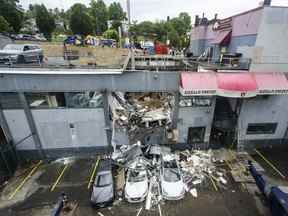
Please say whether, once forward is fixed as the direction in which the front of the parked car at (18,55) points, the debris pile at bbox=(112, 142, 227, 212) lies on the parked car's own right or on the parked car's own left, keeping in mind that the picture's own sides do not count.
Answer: on the parked car's own left

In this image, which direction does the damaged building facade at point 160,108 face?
toward the camera

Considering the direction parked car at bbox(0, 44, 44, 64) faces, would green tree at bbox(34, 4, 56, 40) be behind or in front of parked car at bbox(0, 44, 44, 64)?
behind

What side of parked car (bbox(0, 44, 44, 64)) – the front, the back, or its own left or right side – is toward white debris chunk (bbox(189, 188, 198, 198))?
left

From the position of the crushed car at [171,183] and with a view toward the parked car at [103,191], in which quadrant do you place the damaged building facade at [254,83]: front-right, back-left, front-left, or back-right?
back-right

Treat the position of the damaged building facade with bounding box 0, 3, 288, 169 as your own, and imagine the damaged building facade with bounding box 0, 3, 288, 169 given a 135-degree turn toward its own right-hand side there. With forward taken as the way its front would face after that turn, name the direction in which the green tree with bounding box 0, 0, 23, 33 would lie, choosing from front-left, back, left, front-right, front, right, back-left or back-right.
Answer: front

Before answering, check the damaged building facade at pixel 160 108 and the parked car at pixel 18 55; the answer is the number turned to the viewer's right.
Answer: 0

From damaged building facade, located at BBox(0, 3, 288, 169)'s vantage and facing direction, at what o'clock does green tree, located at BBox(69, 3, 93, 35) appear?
The green tree is roughly at 5 o'clock from the damaged building facade.

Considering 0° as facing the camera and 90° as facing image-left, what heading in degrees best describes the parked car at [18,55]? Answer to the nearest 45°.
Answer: approximately 45°
